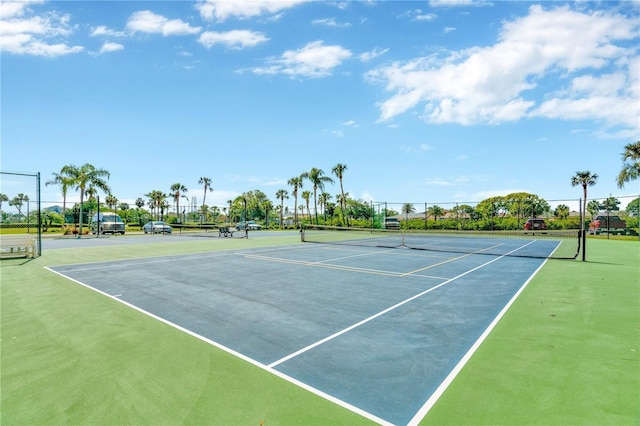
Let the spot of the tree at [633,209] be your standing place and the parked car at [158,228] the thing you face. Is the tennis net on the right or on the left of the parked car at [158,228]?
left

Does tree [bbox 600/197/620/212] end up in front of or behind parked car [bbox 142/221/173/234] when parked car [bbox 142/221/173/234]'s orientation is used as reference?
in front

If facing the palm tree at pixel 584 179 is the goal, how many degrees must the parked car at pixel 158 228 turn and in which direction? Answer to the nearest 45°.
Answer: approximately 45° to its left

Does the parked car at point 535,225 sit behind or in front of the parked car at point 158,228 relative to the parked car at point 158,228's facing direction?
in front

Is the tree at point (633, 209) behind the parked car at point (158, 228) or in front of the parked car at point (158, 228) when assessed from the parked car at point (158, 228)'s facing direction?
in front

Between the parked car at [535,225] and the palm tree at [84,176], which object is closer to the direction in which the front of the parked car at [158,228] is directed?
the parked car

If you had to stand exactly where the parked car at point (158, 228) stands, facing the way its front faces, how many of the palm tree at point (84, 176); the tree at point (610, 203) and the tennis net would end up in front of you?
2
